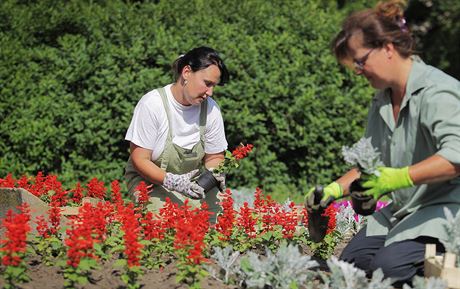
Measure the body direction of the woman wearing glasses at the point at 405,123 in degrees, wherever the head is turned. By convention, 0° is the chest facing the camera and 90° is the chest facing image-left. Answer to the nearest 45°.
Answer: approximately 45°

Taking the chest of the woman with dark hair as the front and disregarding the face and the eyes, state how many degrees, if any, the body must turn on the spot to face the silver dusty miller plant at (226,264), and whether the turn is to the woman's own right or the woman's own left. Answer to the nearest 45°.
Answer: approximately 45° to the woman's own right

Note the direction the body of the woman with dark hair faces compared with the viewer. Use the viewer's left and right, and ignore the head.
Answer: facing the viewer and to the right of the viewer

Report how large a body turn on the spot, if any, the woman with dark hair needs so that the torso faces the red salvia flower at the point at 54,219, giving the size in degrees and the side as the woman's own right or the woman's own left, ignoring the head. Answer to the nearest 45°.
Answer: approximately 90° to the woman's own right

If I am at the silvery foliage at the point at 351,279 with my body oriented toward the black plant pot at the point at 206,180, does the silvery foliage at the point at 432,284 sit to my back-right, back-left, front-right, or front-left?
back-right

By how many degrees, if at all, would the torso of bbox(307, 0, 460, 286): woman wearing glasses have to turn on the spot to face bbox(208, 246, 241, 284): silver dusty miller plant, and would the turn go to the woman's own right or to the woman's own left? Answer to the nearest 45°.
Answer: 0° — they already face it

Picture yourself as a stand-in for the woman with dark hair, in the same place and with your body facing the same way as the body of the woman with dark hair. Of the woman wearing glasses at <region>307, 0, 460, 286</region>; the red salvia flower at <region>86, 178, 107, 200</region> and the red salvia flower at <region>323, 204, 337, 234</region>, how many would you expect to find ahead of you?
2

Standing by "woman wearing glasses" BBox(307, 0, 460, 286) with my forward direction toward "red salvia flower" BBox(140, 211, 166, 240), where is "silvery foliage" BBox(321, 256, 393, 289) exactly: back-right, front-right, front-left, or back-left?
front-left

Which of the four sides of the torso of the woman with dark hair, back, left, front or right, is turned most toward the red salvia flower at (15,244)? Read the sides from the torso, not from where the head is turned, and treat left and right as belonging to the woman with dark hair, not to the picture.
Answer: right

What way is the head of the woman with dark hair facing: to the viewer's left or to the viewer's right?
to the viewer's right

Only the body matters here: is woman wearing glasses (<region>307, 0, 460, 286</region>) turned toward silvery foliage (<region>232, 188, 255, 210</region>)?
no

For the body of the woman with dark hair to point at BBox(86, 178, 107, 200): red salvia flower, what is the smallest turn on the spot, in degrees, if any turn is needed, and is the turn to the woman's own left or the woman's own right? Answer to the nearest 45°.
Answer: approximately 135° to the woman's own right

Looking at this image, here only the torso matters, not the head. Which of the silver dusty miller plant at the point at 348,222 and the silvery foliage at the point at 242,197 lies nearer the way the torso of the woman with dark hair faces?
the silver dusty miller plant

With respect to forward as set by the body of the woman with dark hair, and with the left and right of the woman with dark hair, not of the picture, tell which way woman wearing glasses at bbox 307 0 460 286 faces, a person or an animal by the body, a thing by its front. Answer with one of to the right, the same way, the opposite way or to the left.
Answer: to the right
